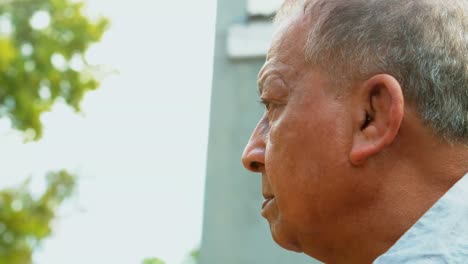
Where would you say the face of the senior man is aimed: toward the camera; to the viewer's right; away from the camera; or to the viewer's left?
to the viewer's left

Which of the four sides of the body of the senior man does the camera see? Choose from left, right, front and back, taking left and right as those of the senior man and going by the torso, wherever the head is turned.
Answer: left
